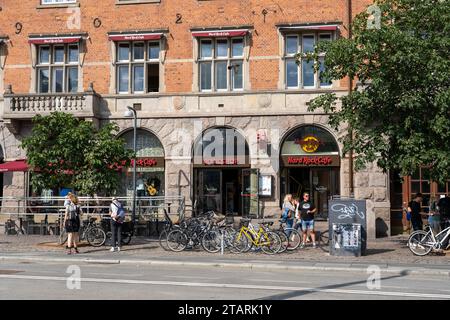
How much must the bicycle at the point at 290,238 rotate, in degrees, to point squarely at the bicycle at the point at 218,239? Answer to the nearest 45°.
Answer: approximately 45° to its right

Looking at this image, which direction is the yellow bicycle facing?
to the viewer's left

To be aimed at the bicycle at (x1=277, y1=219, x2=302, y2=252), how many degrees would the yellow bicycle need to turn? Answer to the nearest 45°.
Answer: approximately 135° to its right

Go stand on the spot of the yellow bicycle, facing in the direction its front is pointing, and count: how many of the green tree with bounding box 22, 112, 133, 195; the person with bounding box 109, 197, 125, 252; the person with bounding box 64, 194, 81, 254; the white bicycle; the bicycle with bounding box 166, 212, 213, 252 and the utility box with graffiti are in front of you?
4

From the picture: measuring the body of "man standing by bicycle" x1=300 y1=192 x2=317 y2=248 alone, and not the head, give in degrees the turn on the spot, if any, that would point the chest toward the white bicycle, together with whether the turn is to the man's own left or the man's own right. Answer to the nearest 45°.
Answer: approximately 90° to the man's own left
